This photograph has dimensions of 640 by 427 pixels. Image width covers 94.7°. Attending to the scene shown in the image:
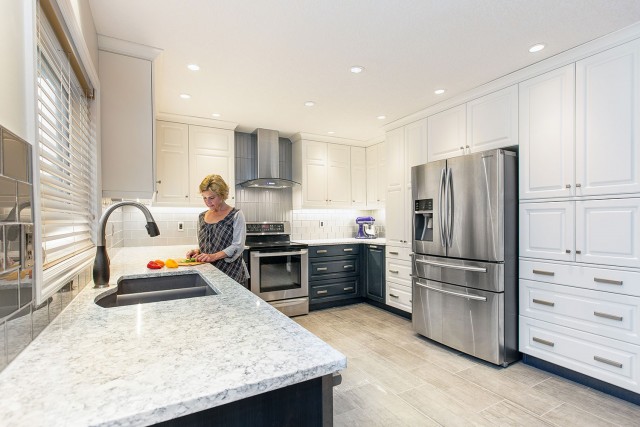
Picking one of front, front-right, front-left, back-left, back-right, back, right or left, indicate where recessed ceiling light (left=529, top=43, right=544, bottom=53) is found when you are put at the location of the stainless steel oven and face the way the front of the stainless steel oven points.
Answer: front-left

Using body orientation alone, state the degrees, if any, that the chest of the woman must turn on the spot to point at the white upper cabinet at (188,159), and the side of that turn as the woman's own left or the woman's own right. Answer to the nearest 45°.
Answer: approximately 135° to the woman's own right

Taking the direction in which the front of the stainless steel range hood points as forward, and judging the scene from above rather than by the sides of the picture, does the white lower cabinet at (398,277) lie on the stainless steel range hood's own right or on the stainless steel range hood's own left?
on the stainless steel range hood's own left

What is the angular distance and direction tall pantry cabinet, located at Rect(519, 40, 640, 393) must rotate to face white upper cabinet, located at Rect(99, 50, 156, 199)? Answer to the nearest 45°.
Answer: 0° — it already faces it

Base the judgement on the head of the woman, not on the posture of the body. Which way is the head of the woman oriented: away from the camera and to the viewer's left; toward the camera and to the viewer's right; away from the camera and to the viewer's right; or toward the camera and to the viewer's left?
toward the camera and to the viewer's left

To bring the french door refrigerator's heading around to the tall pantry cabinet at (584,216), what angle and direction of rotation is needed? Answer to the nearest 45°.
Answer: approximately 135° to its left

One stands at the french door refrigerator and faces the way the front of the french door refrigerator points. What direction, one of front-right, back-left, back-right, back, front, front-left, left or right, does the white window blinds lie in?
front

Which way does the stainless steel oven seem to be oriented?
toward the camera

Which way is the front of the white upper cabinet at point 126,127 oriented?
to the viewer's right

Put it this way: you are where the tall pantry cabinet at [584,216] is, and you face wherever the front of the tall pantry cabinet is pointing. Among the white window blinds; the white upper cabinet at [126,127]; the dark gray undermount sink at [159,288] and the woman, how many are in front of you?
4

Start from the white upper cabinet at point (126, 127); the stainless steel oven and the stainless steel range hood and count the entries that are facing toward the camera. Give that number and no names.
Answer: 2

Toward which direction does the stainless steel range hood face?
toward the camera
